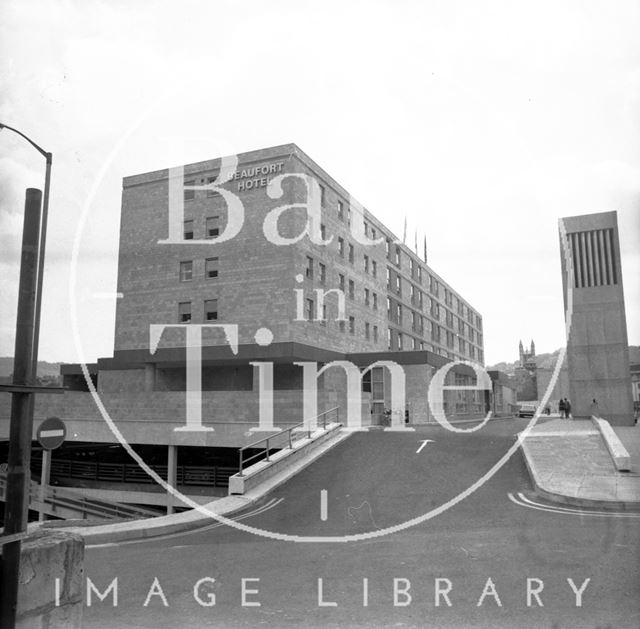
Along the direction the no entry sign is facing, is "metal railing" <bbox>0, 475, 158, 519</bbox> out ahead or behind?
behind

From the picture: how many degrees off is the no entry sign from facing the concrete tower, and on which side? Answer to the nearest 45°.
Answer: approximately 135° to its left

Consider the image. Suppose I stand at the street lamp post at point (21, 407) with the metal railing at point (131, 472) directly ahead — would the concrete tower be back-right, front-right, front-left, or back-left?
front-right

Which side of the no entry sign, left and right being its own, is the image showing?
front
